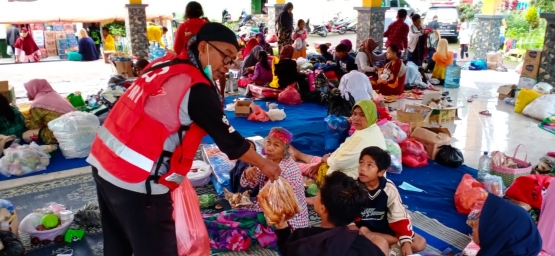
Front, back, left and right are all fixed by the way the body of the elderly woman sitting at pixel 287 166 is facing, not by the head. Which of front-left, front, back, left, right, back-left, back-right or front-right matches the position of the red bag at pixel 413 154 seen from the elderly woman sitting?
back

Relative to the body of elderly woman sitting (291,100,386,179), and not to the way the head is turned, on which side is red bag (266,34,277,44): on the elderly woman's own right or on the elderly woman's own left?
on the elderly woman's own right

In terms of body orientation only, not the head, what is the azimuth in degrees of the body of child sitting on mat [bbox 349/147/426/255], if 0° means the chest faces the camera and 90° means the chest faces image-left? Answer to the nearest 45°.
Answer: approximately 45°

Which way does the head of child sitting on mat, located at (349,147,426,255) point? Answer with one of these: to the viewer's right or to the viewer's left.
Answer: to the viewer's left

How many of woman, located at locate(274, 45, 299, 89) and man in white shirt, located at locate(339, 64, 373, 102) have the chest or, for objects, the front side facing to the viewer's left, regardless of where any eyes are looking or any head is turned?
0

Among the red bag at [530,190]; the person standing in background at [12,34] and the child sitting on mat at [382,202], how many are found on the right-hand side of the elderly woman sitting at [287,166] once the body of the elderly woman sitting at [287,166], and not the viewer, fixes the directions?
1

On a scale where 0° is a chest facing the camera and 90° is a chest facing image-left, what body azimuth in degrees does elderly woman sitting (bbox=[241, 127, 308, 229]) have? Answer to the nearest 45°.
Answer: approximately 45°

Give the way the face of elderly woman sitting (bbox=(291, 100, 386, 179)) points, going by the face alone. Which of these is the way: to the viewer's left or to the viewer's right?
to the viewer's left

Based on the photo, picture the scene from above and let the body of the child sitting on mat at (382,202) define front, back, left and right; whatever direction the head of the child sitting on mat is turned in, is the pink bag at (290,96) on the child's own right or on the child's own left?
on the child's own right

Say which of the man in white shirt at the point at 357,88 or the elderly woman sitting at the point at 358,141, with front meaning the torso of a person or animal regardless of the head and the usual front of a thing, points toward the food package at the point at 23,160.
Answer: the elderly woman sitting

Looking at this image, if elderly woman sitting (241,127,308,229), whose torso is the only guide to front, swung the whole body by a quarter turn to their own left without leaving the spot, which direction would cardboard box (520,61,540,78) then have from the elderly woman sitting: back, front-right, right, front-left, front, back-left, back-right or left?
left
